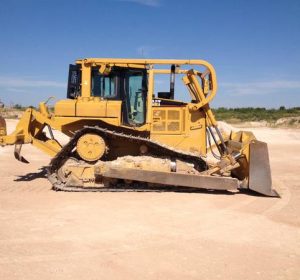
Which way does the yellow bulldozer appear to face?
to the viewer's right
